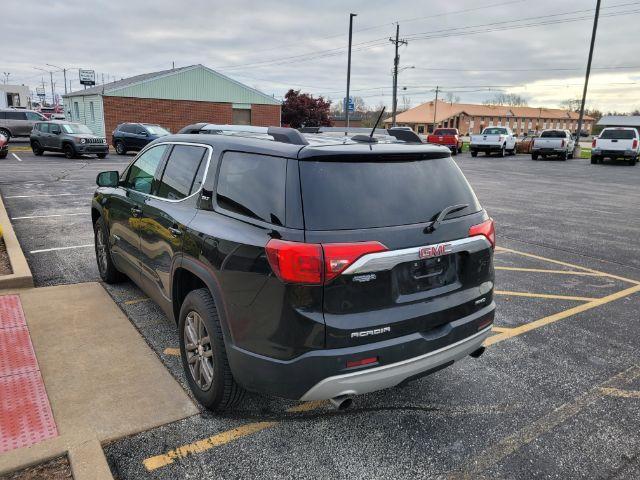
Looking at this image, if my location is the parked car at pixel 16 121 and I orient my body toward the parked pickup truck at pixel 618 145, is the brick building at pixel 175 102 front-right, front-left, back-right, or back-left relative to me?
front-left

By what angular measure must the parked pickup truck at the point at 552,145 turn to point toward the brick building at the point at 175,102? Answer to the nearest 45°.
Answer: approximately 90° to its left

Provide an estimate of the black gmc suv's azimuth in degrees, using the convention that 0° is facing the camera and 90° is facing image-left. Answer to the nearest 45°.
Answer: approximately 135°

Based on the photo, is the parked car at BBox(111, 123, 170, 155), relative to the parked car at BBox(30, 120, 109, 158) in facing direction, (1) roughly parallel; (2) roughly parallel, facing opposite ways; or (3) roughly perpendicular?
roughly parallel

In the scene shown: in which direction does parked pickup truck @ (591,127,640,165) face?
away from the camera

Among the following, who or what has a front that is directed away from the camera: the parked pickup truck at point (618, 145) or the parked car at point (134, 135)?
the parked pickup truck at point (618, 145)

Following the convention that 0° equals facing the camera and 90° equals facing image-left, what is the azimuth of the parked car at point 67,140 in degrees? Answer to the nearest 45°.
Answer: approximately 315°

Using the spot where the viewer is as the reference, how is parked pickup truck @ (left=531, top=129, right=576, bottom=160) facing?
facing away from the viewer

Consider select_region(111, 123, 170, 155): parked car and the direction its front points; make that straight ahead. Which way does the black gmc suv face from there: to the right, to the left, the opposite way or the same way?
the opposite way

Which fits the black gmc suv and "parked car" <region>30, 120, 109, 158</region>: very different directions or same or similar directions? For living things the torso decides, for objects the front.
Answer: very different directions

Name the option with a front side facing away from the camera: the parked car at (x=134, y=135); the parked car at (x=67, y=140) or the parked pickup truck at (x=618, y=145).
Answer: the parked pickup truck at (x=618, y=145)

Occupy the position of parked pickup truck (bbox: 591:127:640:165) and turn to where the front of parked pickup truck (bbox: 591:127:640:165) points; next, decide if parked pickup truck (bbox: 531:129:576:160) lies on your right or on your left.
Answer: on your left
